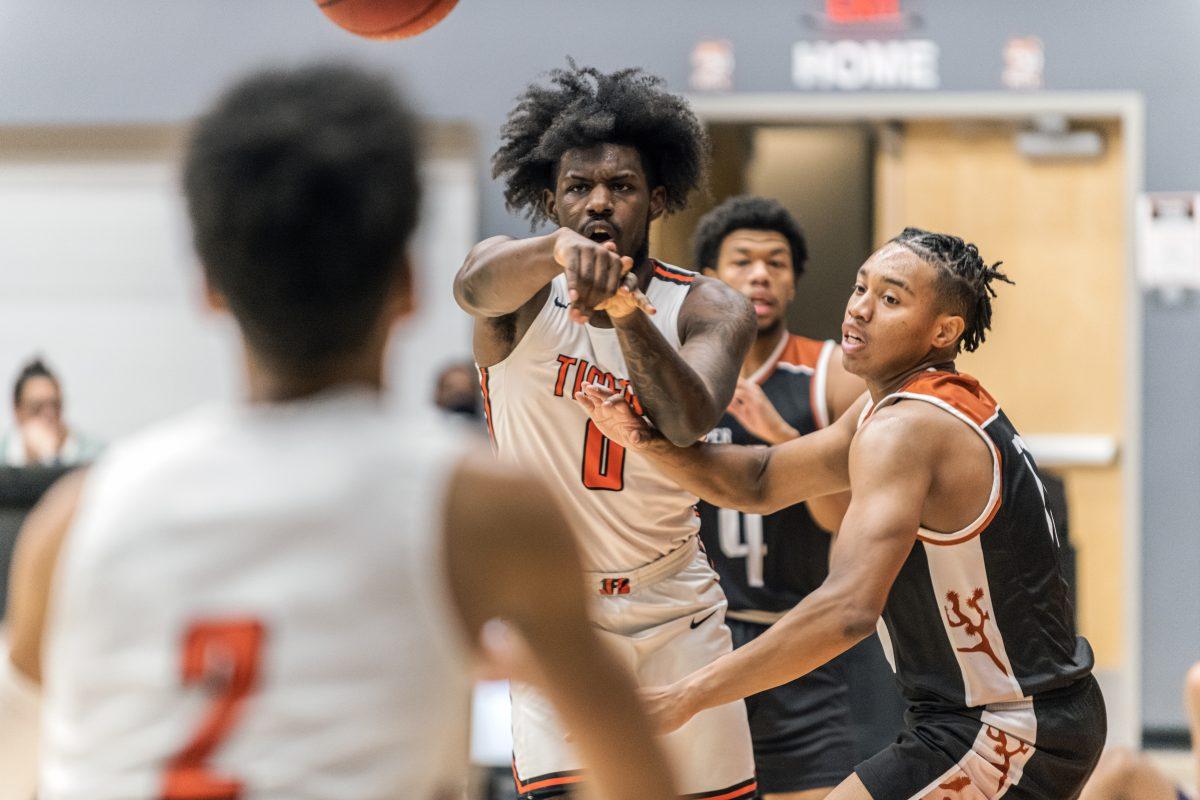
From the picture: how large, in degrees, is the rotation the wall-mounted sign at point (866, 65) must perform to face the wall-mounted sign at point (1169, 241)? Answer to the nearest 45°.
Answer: approximately 90° to its left

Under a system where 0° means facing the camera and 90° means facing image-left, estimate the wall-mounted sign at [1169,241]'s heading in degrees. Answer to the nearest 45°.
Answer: approximately 0°

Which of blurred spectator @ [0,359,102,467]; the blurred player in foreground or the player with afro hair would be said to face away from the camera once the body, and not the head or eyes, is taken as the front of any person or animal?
the blurred player in foreground

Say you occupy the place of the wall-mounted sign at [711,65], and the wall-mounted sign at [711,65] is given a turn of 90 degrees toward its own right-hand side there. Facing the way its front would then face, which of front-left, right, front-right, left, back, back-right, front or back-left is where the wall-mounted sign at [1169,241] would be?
back

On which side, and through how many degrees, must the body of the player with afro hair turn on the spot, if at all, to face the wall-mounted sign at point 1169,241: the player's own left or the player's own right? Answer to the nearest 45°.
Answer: approximately 135° to the player's own left

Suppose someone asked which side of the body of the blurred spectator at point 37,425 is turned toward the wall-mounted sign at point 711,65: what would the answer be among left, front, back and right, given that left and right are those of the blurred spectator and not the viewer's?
left

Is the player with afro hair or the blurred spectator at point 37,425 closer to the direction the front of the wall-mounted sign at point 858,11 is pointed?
the player with afro hair

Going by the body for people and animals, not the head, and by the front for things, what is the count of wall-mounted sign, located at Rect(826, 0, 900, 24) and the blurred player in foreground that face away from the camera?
1

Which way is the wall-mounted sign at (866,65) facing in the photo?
toward the camera

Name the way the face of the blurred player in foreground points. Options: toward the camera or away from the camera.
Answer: away from the camera

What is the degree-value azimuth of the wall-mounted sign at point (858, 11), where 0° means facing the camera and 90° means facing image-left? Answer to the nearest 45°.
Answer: approximately 0°

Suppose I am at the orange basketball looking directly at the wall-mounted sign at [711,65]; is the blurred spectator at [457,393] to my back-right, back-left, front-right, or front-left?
front-left

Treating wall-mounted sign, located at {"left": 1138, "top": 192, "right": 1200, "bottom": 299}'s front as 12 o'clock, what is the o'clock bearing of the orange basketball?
The orange basketball is roughly at 1 o'clock from the wall-mounted sign.

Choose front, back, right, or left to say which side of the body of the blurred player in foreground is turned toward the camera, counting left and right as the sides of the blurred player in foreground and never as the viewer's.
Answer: back

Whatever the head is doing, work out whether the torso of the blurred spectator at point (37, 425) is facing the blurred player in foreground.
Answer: yes

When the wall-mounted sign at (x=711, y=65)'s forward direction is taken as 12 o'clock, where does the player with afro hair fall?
The player with afro hair is roughly at 12 o'clock from the wall-mounted sign.

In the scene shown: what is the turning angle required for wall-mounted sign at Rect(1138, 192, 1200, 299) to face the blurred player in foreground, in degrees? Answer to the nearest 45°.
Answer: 0° — it already faces them
